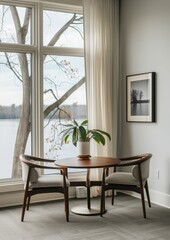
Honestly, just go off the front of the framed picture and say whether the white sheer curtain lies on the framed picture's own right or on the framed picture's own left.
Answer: on the framed picture's own right

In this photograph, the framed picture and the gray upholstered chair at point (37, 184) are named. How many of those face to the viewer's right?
1

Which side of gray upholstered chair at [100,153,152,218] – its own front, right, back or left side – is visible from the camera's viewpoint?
left

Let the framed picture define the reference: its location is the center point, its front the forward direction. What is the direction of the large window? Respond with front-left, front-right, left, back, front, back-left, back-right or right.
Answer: front-right

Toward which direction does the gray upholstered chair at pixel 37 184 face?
to the viewer's right

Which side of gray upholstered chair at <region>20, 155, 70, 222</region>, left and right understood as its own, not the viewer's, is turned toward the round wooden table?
front

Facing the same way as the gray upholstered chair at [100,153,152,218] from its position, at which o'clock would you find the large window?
The large window is roughly at 1 o'clock from the gray upholstered chair.

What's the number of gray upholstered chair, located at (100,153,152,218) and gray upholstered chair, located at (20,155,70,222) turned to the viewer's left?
1

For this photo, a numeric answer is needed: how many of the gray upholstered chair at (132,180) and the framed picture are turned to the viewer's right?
0

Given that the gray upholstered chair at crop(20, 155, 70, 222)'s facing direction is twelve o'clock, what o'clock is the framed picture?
The framed picture is roughly at 11 o'clock from the gray upholstered chair.

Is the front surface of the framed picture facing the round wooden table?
yes

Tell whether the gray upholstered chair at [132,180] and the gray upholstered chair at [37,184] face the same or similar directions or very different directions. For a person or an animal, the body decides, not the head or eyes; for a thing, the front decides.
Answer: very different directions

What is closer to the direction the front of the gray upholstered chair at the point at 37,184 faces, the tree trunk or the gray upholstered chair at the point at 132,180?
the gray upholstered chair
